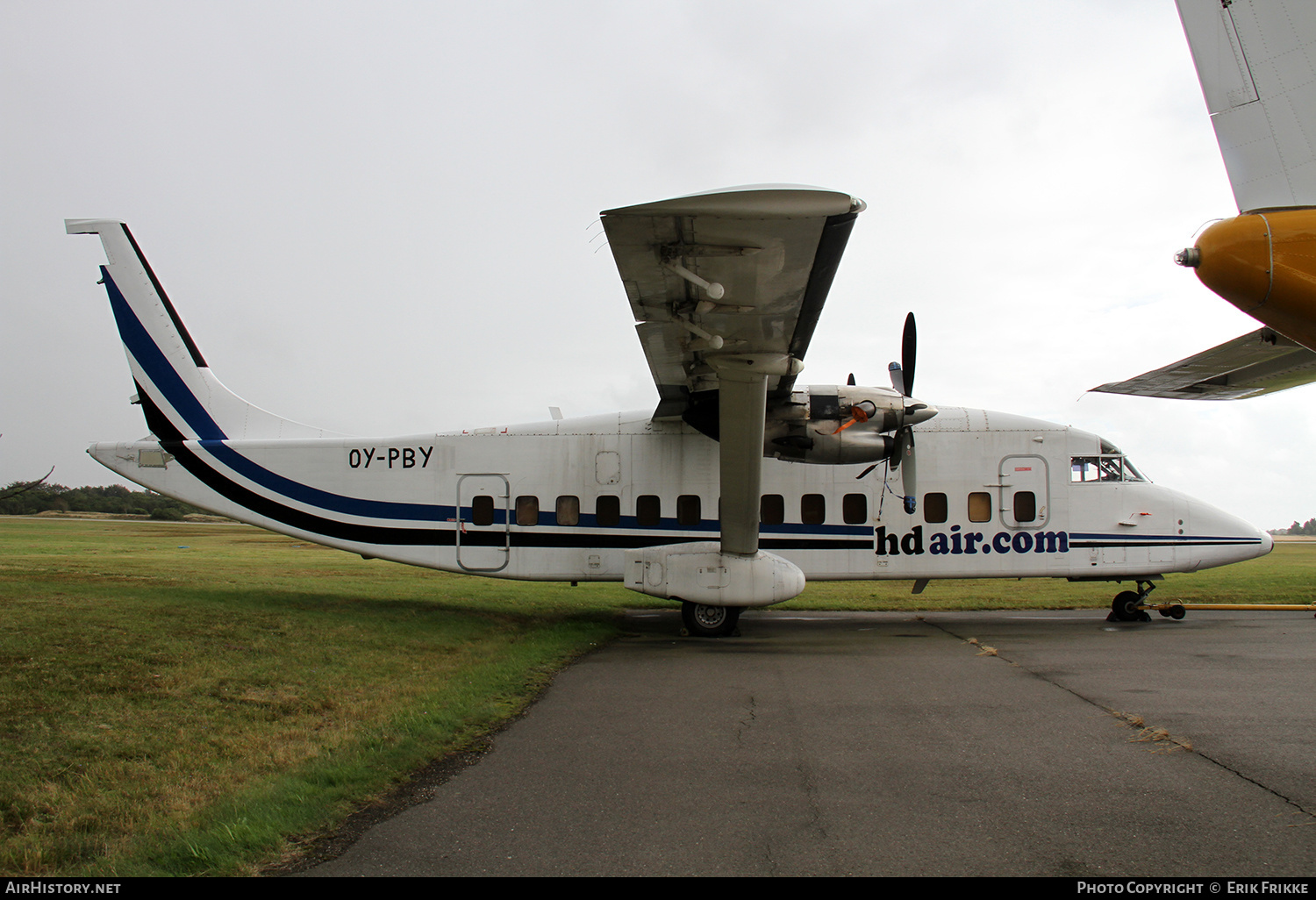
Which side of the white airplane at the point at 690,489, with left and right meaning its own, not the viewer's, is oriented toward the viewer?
right

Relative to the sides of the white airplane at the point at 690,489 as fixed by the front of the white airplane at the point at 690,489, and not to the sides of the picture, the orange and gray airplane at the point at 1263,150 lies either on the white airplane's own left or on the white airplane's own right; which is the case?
on the white airplane's own right
